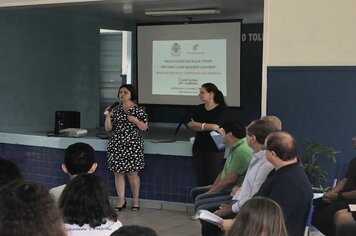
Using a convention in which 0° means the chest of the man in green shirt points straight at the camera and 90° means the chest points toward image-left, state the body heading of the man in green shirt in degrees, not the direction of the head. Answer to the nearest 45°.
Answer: approximately 90°

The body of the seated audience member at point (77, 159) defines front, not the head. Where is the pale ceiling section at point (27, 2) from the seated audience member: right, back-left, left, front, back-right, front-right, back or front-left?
front

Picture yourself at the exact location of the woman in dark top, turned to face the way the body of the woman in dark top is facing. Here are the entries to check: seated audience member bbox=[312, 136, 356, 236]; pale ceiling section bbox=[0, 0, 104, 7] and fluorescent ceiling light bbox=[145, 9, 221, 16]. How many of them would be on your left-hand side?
1

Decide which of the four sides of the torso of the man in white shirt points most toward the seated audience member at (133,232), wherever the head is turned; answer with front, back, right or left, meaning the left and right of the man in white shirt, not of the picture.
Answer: left

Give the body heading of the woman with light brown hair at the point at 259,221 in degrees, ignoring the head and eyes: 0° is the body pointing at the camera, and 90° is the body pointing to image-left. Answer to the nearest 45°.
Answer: approximately 180°

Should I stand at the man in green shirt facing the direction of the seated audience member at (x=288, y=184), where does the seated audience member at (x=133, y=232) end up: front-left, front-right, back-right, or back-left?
front-right

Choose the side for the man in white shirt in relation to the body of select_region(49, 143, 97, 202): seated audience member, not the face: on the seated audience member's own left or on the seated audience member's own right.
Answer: on the seated audience member's own right

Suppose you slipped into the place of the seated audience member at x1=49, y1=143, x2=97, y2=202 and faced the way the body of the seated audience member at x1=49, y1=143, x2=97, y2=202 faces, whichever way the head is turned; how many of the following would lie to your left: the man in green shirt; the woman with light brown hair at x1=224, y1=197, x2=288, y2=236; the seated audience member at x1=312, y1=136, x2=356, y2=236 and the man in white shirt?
0

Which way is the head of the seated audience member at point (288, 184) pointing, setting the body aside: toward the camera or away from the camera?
away from the camera

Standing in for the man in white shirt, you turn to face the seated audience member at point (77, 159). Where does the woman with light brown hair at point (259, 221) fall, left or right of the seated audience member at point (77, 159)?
left

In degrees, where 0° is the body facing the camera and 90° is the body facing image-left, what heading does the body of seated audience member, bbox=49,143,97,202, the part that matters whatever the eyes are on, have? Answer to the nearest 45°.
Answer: approximately 180°

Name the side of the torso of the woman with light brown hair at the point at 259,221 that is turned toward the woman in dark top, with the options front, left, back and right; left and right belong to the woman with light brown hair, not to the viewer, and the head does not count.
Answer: front

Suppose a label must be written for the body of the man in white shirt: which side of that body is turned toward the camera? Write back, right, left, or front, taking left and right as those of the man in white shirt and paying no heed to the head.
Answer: left

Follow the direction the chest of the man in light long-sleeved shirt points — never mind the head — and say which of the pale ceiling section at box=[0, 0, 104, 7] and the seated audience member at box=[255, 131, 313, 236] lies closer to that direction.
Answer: the pale ceiling section

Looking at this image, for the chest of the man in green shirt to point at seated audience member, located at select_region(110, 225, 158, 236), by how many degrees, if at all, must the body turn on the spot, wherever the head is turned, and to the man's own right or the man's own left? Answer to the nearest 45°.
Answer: approximately 90° to the man's own left

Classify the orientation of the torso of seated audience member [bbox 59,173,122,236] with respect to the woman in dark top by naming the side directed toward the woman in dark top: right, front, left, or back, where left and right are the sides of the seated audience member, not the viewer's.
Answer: front

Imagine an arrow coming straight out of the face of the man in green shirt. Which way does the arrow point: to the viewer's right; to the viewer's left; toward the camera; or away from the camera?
to the viewer's left

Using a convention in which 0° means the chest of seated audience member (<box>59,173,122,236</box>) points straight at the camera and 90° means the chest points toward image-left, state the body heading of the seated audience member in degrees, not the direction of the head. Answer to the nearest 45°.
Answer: approximately 180°

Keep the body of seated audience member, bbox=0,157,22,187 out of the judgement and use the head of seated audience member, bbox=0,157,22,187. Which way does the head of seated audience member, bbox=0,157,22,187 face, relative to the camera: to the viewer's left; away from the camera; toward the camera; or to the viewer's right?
away from the camera
